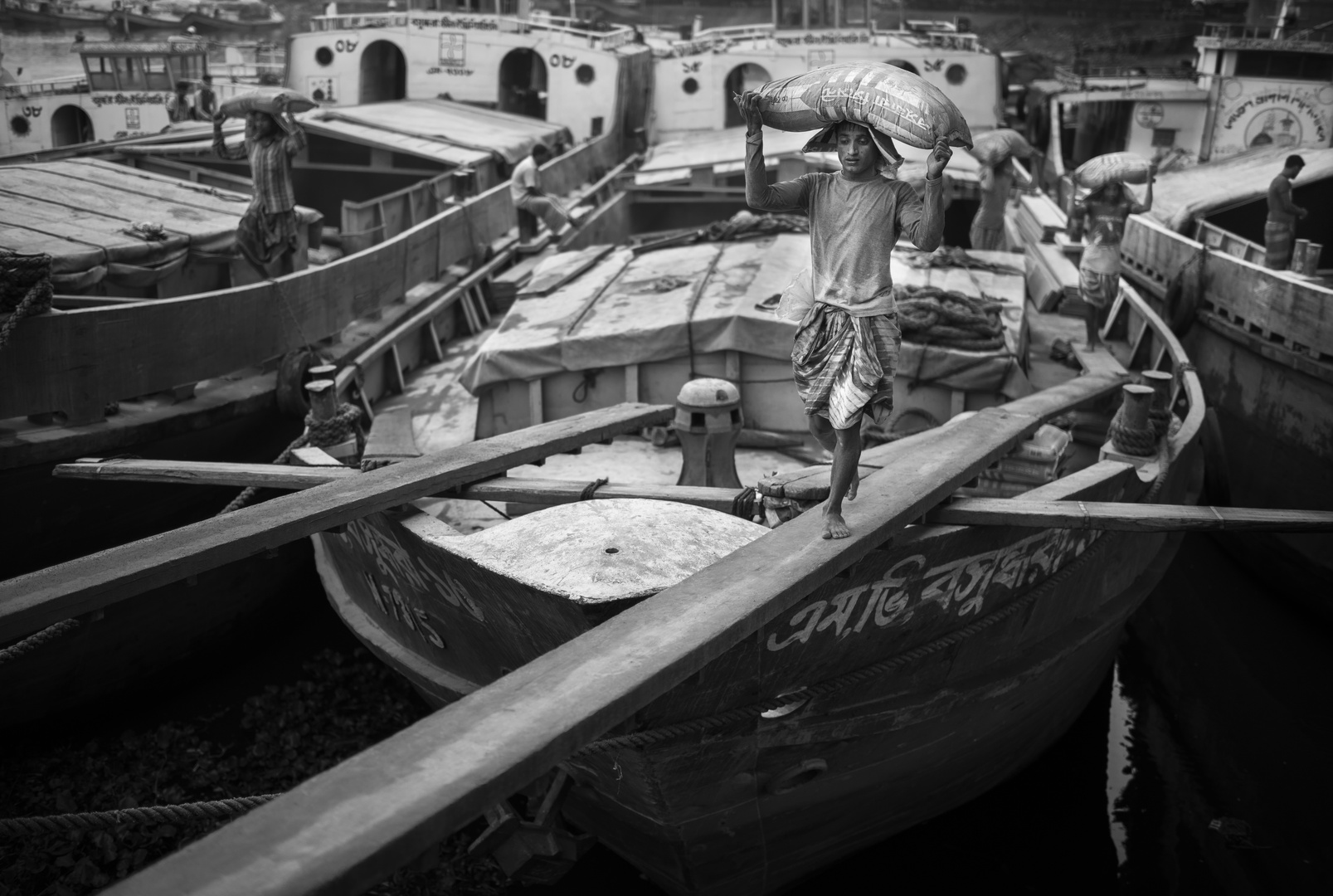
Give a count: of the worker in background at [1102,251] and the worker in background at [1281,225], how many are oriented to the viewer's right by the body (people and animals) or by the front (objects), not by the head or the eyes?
1

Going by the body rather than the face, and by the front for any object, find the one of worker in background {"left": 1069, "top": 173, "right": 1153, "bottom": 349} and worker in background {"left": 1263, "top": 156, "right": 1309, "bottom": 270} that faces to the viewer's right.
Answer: worker in background {"left": 1263, "top": 156, "right": 1309, "bottom": 270}

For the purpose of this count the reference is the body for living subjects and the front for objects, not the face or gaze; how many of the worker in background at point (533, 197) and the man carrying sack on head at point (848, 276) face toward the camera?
1

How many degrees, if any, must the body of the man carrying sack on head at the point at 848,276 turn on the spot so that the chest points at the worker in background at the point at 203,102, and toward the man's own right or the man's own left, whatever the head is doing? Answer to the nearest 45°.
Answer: approximately 135° to the man's own right

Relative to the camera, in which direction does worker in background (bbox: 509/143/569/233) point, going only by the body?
to the viewer's right

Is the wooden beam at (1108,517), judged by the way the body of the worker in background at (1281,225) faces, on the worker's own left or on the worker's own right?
on the worker's own right

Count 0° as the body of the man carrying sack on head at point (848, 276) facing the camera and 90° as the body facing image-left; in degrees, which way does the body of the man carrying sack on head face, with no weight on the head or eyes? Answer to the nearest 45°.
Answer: approximately 0°

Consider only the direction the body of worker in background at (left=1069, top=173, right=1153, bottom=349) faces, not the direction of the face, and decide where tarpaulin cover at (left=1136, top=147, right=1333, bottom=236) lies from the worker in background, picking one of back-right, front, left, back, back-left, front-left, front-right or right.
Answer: back

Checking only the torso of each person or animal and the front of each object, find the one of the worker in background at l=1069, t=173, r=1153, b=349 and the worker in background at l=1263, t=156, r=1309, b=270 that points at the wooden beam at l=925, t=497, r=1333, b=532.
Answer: the worker in background at l=1069, t=173, r=1153, b=349

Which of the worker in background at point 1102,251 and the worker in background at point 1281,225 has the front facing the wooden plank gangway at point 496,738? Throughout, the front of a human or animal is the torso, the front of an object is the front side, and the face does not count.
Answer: the worker in background at point 1102,251

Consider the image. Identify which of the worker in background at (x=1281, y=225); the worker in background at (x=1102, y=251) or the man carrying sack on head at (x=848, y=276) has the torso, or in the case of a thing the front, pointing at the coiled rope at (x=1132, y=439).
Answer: the worker in background at (x=1102, y=251)

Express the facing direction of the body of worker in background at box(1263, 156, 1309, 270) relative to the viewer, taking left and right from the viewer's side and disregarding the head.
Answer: facing to the right of the viewer
